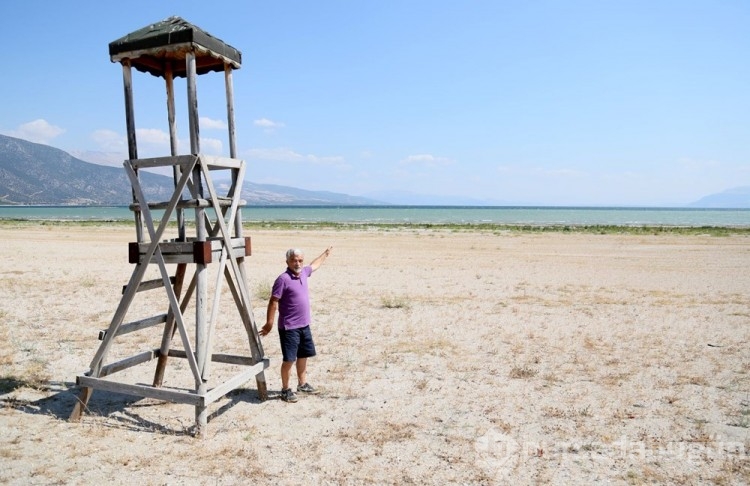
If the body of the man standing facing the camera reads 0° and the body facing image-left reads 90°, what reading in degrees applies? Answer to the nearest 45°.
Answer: approximately 315°
